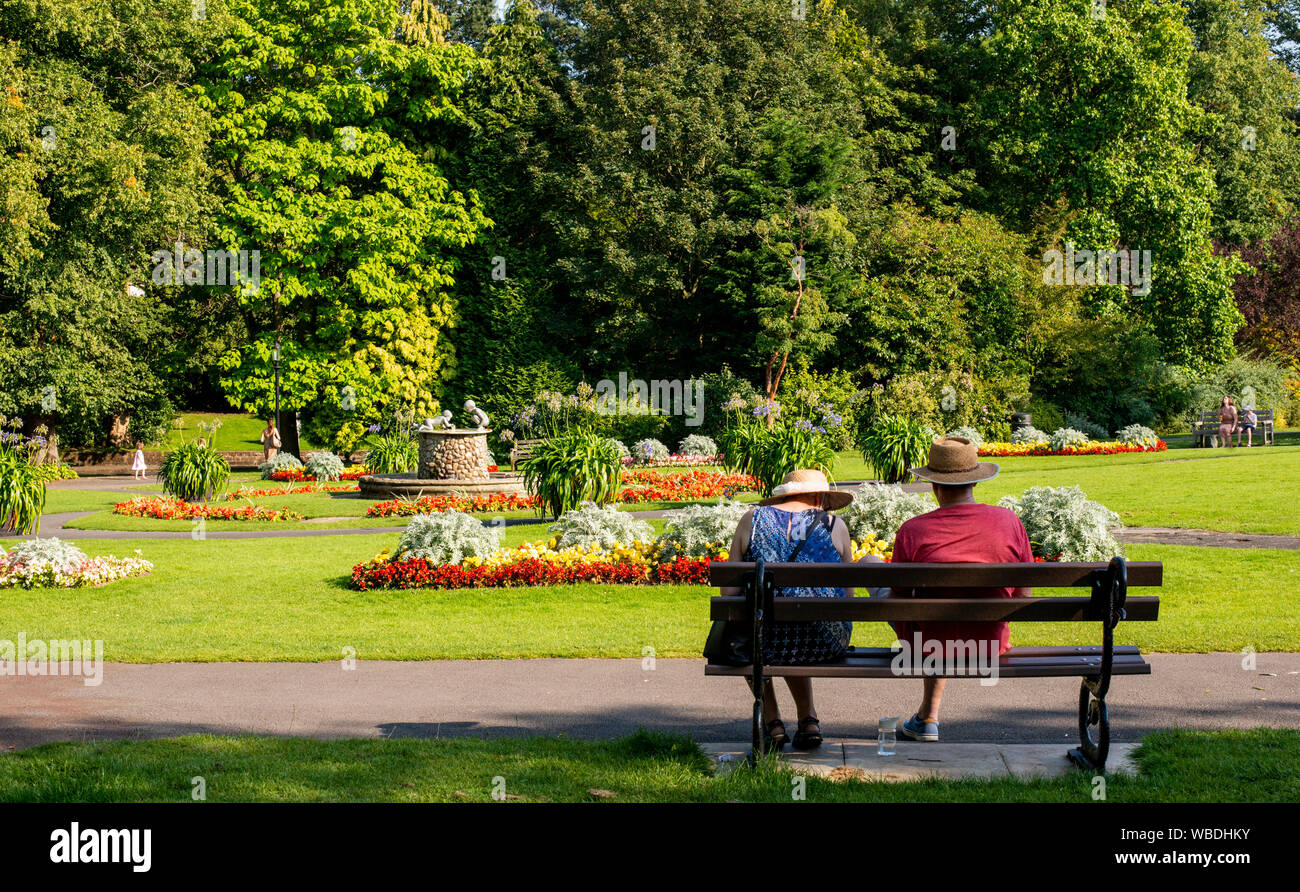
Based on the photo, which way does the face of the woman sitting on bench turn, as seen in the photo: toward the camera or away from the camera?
away from the camera

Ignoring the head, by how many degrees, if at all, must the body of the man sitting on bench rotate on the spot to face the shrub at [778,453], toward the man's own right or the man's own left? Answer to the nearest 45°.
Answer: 0° — they already face it

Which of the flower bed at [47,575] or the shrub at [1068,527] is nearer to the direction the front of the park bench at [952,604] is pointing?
the shrub

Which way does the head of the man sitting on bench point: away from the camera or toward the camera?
away from the camera

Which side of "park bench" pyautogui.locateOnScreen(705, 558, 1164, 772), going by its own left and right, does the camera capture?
back

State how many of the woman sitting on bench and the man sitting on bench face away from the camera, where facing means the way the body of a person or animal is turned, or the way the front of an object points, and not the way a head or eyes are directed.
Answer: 2

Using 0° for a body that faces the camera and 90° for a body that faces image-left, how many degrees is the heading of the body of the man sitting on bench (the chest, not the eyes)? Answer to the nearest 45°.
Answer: approximately 180°

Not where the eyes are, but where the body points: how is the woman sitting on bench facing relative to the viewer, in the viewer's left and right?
facing away from the viewer
